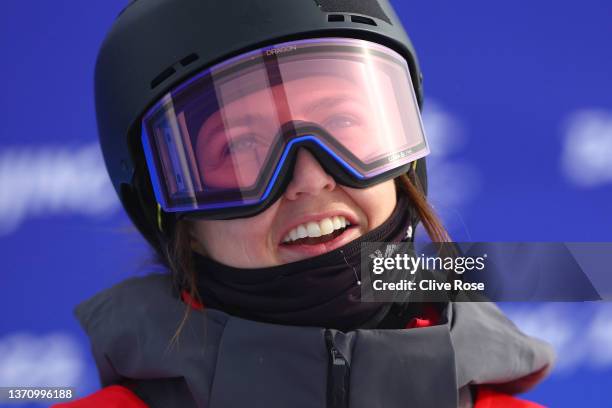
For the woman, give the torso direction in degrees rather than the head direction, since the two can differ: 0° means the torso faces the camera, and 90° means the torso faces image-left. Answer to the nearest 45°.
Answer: approximately 0°
